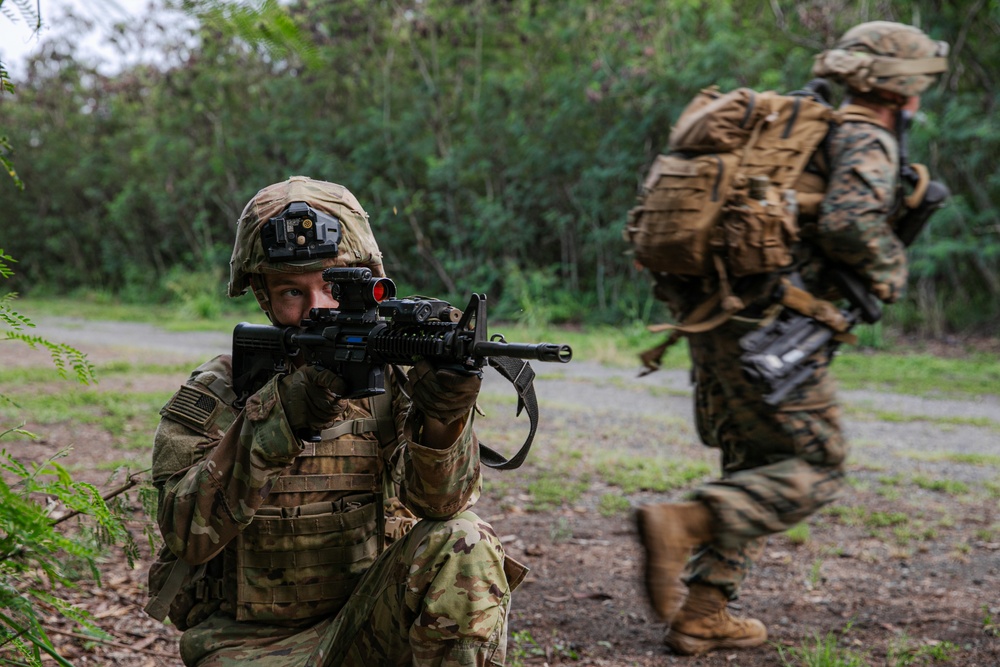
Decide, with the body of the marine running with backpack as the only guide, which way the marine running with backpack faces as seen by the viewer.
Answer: to the viewer's right

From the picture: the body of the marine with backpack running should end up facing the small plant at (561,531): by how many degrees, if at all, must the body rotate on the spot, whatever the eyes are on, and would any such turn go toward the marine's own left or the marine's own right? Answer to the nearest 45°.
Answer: approximately 135° to the marine's own left

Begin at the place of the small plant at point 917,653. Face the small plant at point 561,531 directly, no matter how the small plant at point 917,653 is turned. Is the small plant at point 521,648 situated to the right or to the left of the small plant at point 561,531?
left
